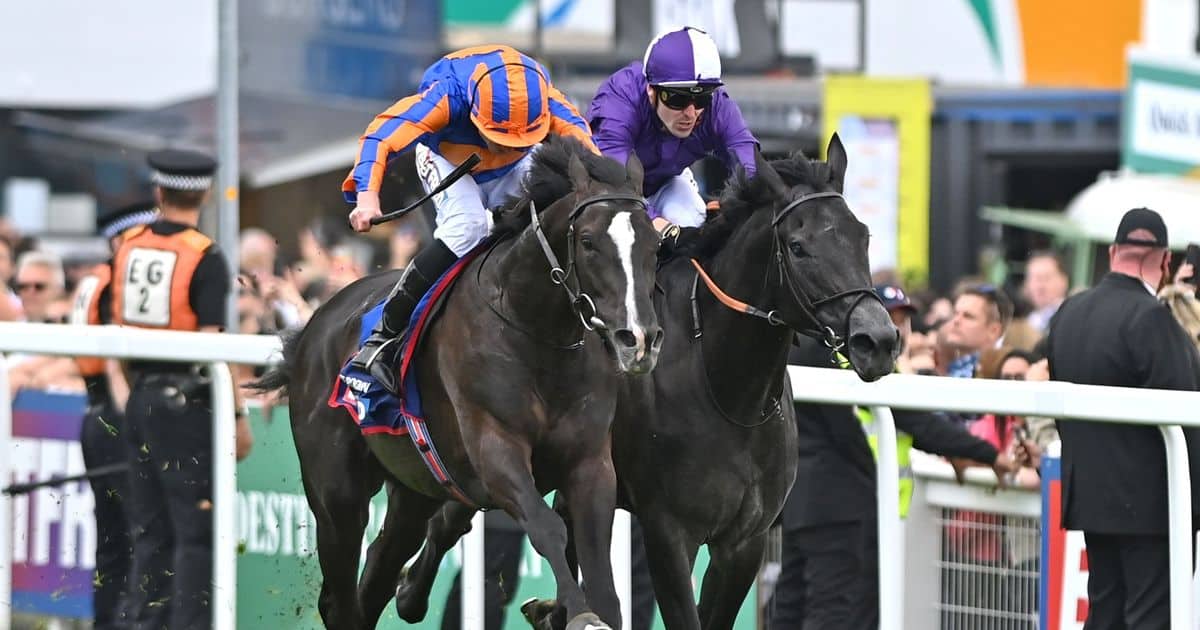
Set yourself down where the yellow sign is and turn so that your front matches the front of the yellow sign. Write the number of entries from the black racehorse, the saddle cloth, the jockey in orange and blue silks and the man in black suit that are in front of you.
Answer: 4

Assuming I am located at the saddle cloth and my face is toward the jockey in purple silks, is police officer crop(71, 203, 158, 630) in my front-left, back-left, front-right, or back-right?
back-left

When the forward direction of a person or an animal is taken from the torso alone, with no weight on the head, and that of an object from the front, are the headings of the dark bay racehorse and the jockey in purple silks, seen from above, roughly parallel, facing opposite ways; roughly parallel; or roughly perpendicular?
roughly parallel

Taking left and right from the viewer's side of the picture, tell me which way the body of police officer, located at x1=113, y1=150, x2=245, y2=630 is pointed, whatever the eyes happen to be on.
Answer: facing away from the viewer and to the right of the viewer

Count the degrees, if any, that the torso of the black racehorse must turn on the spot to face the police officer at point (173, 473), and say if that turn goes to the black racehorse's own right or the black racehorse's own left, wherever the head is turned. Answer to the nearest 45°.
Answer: approximately 180°

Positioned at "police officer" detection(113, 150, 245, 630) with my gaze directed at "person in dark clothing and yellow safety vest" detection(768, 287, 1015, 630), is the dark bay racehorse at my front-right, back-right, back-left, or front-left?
front-right

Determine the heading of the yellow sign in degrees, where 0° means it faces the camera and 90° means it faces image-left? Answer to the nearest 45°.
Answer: approximately 0°

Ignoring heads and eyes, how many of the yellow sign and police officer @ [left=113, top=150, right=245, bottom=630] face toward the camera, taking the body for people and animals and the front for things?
1

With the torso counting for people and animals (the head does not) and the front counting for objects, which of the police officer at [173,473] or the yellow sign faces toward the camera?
the yellow sign

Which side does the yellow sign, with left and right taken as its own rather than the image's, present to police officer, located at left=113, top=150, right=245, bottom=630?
front

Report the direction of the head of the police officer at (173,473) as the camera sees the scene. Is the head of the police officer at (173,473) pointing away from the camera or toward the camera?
away from the camera

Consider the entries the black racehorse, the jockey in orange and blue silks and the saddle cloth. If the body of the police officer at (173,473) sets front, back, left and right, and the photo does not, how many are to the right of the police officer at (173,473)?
3

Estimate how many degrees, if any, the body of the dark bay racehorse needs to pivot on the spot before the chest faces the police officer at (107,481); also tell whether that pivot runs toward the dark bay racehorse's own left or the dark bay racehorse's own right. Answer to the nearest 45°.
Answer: approximately 180°

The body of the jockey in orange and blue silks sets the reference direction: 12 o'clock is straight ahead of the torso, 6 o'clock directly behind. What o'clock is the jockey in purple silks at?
The jockey in purple silks is roughly at 10 o'clock from the jockey in orange and blue silks.
